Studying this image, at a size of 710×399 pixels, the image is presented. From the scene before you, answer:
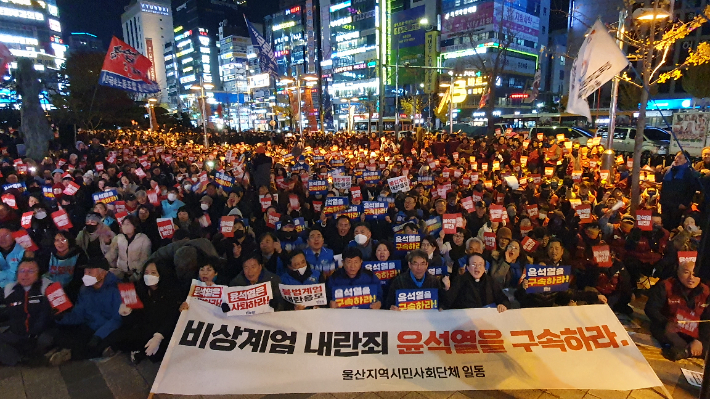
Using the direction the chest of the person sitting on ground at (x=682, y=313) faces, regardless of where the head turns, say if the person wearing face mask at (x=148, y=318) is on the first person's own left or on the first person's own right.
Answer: on the first person's own right

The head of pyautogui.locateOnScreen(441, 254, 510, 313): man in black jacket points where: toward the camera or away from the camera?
toward the camera

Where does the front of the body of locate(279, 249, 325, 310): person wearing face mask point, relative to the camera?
toward the camera

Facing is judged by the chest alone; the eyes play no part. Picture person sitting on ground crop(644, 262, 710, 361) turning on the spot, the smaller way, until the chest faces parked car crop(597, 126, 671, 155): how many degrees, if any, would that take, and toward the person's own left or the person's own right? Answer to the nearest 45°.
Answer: approximately 180°

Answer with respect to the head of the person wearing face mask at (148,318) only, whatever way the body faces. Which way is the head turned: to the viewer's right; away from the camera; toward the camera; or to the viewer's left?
toward the camera

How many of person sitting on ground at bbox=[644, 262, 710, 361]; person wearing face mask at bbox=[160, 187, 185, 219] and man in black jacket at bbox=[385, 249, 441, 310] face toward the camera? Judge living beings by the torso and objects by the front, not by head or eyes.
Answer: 3

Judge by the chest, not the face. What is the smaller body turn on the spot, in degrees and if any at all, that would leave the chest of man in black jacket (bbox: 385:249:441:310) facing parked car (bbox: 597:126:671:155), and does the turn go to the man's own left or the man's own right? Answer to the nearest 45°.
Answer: approximately 135° to the man's own left

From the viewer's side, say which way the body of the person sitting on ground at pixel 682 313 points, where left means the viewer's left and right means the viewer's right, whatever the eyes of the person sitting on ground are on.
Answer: facing the viewer

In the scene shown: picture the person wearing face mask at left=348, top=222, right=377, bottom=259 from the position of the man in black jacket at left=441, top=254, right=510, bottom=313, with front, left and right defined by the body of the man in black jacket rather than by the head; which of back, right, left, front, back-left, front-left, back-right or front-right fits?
back-right

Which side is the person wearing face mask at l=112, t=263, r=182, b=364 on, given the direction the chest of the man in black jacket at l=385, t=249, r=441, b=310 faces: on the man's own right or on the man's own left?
on the man's own right

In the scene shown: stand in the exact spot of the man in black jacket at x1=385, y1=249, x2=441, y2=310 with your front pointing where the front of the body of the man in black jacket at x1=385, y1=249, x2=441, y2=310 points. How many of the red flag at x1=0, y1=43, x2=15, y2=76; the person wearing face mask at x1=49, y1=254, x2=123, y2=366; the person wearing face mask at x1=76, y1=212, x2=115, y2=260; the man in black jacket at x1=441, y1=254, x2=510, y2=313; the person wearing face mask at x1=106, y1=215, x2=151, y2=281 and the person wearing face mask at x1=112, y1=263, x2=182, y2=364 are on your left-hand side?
1

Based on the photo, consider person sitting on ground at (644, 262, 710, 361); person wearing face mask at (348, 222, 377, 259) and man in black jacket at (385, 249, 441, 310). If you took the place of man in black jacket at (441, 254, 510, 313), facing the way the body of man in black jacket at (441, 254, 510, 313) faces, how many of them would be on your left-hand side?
1

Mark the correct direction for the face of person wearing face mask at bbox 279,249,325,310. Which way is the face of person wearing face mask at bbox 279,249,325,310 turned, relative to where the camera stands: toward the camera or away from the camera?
toward the camera

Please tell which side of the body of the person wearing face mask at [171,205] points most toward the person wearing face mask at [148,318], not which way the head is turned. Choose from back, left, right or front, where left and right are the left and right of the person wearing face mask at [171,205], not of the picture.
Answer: front

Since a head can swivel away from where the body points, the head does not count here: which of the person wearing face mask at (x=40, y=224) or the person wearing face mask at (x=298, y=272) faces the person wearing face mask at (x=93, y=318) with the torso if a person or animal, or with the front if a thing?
the person wearing face mask at (x=40, y=224)

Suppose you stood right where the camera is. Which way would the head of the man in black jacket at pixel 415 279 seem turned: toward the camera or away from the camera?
toward the camera

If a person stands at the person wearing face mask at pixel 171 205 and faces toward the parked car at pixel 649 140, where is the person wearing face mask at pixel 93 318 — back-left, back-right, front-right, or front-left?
back-right

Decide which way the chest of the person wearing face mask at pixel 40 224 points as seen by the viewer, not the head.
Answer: toward the camera
